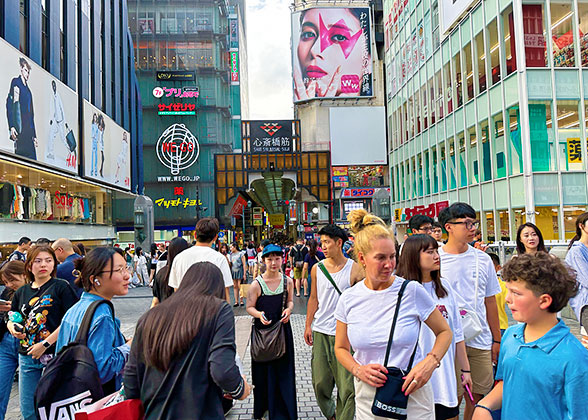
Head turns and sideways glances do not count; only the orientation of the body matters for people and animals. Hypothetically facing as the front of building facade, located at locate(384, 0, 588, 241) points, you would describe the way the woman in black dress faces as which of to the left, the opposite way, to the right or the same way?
to the left

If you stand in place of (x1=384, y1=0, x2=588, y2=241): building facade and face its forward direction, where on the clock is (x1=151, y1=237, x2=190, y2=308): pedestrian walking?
The pedestrian walking is roughly at 11 o'clock from the building facade.

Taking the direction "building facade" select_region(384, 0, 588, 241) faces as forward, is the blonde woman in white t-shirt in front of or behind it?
in front

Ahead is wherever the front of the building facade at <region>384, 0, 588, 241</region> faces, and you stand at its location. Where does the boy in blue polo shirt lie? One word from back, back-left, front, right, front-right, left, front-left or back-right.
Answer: front-left

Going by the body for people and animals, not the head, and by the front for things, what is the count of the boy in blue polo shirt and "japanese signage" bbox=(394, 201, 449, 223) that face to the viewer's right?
0

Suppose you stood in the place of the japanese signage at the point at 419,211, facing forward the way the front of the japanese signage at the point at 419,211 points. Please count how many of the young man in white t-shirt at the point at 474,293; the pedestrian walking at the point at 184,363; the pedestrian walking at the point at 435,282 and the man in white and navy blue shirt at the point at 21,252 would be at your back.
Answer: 0

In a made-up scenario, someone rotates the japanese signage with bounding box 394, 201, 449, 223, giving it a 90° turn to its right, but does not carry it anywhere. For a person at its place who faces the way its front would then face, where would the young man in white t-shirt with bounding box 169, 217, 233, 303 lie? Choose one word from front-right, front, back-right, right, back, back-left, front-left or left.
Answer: back-left

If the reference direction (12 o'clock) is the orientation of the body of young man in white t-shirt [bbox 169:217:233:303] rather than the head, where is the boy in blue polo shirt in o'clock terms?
The boy in blue polo shirt is roughly at 5 o'clock from the young man in white t-shirt.

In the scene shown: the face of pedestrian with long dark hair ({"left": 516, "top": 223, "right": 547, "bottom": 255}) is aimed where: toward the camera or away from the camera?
toward the camera

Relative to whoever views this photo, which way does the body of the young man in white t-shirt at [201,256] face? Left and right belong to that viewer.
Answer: facing away from the viewer

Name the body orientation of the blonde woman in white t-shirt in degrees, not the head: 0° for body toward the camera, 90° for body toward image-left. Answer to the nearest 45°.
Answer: approximately 0°

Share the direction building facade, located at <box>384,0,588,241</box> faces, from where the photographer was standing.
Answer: facing the viewer and to the left of the viewer

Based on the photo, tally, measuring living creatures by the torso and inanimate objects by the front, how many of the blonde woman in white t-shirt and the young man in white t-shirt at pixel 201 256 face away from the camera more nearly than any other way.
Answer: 1

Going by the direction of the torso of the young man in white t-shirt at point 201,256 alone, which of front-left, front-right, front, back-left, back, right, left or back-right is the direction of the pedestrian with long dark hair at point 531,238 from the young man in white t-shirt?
right

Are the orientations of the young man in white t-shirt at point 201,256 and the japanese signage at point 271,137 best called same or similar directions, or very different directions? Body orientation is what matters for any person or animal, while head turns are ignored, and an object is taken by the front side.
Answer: very different directions

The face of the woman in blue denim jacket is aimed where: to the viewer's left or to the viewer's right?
to the viewer's right

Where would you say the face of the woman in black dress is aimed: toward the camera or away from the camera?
toward the camera

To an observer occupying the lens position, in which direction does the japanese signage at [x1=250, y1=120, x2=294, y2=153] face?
facing the viewer
